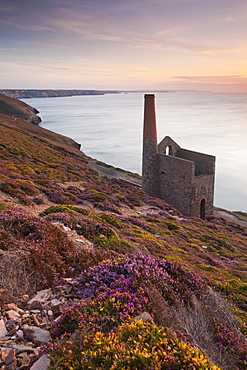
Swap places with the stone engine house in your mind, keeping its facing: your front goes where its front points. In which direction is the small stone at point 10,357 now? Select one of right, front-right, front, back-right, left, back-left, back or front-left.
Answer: front-right

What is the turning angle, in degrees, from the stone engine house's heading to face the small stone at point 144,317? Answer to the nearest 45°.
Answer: approximately 45° to its right

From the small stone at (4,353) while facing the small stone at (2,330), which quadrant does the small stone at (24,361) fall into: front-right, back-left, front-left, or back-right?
back-right

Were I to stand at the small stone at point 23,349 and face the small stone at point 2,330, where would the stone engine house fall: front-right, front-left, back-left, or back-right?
front-right

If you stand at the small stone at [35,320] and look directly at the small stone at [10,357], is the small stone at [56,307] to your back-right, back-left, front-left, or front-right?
back-left

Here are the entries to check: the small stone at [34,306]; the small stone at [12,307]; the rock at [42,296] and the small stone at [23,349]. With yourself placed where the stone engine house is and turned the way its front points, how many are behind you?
0

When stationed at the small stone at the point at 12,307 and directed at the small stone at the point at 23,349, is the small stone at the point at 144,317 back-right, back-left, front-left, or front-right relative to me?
front-left

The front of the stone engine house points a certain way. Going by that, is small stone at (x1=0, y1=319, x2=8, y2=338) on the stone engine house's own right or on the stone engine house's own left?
on the stone engine house's own right

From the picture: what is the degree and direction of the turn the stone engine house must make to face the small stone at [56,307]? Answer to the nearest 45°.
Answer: approximately 45° to its right

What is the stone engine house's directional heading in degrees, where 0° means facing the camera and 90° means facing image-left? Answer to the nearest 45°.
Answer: approximately 315°
